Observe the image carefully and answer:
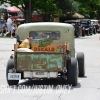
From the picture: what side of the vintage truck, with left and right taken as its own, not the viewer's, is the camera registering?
back

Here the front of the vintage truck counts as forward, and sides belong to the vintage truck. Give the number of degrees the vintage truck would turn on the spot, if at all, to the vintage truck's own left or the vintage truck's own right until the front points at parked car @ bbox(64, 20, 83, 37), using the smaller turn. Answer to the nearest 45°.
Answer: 0° — it already faces it
